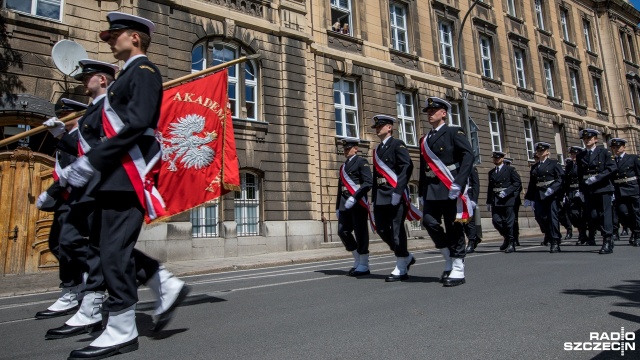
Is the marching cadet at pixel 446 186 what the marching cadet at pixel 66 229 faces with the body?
no

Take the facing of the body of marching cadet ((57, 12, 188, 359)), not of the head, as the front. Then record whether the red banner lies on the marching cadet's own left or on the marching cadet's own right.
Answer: on the marching cadet's own right

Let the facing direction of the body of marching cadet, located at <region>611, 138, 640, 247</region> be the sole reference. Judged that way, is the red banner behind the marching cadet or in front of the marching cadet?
in front

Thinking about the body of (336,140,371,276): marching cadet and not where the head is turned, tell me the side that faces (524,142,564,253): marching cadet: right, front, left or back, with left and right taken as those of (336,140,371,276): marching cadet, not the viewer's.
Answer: back

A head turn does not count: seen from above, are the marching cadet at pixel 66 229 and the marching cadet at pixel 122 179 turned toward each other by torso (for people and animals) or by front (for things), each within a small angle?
no

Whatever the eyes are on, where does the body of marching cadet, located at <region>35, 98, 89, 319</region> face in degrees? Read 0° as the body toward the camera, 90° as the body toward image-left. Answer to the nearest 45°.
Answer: approximately 90°

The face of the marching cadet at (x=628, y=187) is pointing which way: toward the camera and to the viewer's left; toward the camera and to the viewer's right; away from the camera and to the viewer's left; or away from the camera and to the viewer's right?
toward the camera and to the viewer's left

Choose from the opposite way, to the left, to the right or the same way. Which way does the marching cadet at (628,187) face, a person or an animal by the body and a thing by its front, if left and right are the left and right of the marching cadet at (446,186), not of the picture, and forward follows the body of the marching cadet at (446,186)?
the same way

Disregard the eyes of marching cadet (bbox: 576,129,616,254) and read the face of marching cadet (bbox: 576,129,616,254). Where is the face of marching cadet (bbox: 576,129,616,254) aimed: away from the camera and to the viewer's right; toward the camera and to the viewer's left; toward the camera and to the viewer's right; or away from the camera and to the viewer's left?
toward the camera and to the viewer's left

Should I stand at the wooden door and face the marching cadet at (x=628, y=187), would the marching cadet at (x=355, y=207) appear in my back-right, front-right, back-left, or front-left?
front-right

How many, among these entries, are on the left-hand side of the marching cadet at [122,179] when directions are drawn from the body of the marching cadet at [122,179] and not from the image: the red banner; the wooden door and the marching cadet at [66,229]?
0

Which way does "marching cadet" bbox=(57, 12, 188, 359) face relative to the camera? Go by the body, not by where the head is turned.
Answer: to the viewer's left

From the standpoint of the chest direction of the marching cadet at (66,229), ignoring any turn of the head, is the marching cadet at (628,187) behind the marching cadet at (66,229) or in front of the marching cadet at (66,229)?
behind

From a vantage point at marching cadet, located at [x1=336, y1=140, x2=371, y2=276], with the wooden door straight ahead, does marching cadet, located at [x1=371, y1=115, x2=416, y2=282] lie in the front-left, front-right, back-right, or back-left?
back-left

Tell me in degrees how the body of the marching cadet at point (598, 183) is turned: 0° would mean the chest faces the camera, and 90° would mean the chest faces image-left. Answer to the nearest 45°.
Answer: approximately 45°

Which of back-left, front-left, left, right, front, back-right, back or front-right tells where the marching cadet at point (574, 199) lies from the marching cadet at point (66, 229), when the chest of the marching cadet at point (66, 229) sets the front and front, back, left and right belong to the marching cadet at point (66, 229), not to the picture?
back

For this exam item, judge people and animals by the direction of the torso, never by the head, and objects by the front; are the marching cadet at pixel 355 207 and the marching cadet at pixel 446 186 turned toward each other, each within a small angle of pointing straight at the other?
no

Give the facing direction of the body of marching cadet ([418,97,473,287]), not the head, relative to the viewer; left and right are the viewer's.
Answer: facing the viewer and to the left of the viewer

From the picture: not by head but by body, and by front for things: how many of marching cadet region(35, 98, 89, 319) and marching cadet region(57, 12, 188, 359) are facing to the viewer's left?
2

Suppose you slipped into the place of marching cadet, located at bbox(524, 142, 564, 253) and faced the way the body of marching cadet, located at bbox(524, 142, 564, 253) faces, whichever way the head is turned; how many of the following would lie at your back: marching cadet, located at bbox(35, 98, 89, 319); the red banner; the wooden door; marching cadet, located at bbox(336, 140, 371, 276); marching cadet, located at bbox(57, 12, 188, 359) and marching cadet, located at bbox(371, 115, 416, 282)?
0
